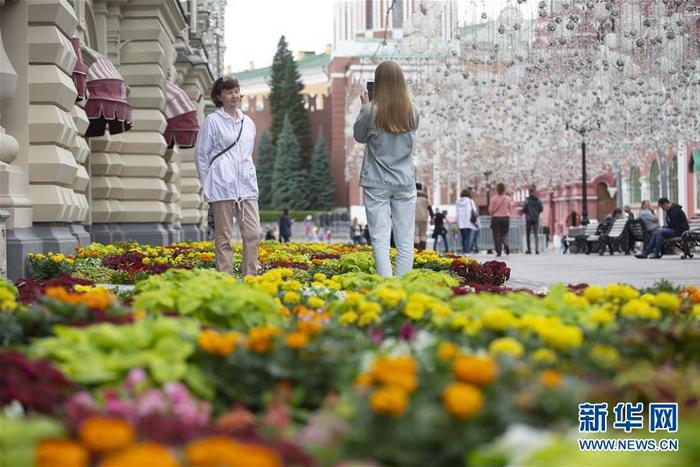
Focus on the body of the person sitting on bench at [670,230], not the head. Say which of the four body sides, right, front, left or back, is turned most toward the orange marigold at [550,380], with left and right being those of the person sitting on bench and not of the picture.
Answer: left

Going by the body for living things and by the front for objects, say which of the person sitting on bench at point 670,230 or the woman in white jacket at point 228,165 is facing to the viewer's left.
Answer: the person sitting on bench

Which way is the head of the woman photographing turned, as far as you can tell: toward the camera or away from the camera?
away from the camera

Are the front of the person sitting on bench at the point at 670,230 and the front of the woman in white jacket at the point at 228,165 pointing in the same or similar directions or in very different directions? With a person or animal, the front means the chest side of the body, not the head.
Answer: very different directions

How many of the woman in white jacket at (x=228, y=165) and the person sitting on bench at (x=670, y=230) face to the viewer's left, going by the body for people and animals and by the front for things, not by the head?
1

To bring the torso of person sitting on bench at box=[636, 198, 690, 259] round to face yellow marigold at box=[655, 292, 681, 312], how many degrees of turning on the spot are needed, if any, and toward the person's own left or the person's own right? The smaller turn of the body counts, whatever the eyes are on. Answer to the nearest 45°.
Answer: approximately 90° to the person's own left

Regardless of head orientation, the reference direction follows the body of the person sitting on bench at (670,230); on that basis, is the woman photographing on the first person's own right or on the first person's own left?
on the first person's own left

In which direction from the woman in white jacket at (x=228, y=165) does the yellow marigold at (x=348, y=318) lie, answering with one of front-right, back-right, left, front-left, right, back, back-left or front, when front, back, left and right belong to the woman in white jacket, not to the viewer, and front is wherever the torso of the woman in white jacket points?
front-right

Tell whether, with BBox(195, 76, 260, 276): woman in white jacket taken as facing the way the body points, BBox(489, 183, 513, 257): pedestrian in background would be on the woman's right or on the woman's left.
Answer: on the woman's left

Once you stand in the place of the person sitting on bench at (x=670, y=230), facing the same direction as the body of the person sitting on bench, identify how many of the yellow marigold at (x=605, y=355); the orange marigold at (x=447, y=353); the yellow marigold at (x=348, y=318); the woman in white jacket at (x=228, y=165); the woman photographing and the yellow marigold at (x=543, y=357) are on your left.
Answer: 6

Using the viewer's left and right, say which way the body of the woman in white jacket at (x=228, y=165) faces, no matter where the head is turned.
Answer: facing the viewer and to the right of the viewer

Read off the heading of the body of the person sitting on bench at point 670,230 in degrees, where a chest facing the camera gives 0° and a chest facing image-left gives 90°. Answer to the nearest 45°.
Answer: approximately 90°

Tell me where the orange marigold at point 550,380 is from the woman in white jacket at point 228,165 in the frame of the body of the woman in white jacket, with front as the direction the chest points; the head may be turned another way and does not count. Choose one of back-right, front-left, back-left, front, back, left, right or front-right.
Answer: front-right

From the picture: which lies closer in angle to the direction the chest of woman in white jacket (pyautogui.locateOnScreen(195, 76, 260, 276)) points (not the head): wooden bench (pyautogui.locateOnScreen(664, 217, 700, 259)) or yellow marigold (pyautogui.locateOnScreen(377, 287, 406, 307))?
the yellow marigold
